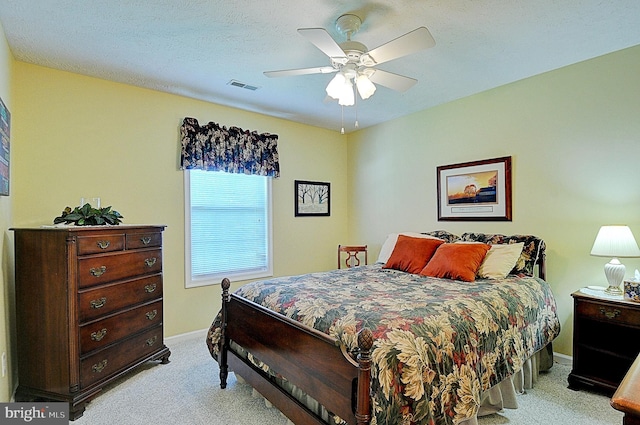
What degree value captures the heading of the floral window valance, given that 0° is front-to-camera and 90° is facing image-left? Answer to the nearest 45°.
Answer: approximately 315°

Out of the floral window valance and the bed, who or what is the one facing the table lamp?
the floral window valance

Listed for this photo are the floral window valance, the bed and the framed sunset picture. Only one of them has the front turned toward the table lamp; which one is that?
the floral window valance

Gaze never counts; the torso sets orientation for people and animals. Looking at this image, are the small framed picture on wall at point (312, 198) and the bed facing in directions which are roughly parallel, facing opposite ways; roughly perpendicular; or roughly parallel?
roughly perpendicular

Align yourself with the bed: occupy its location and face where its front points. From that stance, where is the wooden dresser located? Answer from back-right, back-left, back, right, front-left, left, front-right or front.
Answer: front-right

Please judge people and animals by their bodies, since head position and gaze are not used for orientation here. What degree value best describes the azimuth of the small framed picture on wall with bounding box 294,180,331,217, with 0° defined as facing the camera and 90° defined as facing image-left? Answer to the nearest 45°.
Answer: approximately 315°

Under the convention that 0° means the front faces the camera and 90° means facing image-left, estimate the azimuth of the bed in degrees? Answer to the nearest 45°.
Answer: approximately 45°

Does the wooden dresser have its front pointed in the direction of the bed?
yes

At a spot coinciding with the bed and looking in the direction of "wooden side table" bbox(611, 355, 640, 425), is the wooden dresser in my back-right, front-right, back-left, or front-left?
back-right
